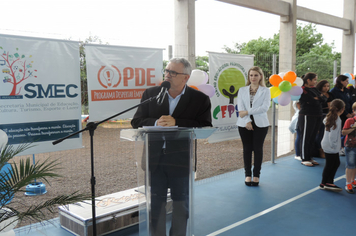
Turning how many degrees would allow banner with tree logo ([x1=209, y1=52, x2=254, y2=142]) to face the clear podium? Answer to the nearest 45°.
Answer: approximately 45° to its right

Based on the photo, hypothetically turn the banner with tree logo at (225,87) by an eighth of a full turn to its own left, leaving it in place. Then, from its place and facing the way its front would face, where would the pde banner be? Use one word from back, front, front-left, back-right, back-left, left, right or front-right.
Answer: back-right

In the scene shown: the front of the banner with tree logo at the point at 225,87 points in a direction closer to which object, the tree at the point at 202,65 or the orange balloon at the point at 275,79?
the orange balloon

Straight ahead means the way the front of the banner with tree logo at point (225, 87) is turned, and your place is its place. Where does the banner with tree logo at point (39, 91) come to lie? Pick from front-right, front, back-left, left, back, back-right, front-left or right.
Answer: right

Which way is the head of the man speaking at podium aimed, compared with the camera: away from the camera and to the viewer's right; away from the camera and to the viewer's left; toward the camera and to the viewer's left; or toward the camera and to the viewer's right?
toward the camera and to the viewer's left

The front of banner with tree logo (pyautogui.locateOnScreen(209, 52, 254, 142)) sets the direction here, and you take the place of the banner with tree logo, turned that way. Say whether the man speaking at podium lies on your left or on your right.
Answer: on your right

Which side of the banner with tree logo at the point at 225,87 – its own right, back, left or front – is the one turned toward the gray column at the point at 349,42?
left

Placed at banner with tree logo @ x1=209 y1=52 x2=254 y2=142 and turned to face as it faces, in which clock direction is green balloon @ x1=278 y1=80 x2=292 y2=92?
The green balloon is roughly at 10 o'clock from the banner with tree logo.
